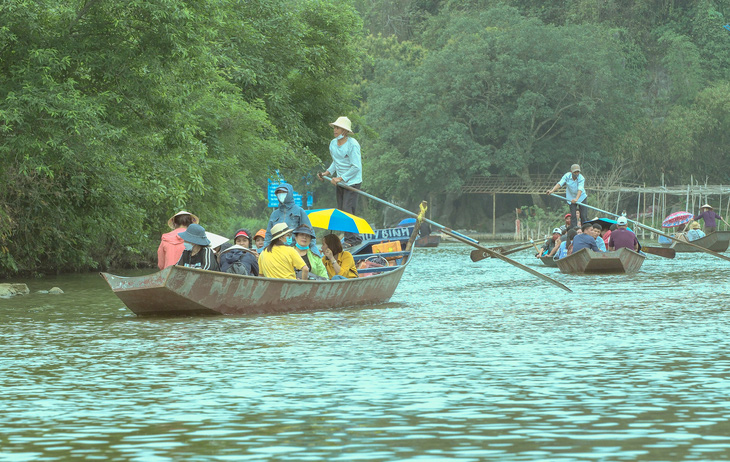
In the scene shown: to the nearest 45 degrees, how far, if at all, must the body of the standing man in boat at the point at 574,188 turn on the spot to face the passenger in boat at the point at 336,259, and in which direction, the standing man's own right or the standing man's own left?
0° — they already face them

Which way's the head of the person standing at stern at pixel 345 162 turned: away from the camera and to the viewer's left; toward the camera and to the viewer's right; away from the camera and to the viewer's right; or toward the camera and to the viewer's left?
toward the camera and to the viewer's left

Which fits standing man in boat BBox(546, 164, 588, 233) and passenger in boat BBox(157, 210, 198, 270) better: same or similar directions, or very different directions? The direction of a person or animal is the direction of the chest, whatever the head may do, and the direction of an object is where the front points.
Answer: very different directions

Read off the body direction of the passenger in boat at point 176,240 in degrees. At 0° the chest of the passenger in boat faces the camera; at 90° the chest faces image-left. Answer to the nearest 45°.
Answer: approximately 225°

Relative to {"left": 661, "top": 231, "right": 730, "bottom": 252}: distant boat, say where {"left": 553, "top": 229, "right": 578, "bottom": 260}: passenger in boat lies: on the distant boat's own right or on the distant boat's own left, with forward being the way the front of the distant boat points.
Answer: on the distant boat's own left
